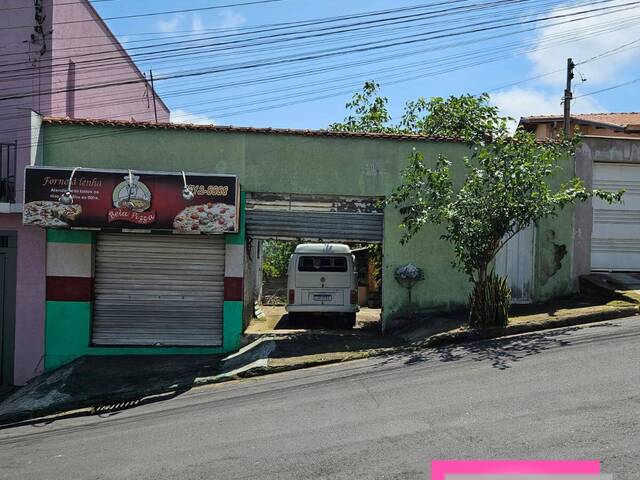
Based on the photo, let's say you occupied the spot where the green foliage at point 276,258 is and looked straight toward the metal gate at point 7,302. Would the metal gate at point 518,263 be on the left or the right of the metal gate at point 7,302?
left

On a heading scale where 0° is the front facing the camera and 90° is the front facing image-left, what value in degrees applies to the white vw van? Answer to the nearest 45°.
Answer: approximately 180°

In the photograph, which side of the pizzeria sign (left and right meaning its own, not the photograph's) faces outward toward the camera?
front

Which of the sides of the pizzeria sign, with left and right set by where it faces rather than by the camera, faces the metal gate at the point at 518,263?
left

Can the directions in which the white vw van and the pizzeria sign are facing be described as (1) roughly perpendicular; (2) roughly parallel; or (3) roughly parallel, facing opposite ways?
roughly parallel, facing opposite ways

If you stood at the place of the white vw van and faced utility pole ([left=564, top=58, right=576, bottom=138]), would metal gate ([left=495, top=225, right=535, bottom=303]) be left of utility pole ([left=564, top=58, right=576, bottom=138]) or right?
right

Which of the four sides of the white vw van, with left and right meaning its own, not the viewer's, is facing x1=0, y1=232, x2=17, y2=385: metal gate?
left

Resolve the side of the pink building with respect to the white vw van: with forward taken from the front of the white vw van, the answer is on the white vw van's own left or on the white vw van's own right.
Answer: on the white vw van's own left

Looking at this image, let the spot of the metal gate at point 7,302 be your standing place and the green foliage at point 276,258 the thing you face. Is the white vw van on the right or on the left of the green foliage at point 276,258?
right

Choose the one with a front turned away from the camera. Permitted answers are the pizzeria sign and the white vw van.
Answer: the white vw van

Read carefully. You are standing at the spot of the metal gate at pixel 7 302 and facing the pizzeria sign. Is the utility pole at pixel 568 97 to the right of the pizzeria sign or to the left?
left

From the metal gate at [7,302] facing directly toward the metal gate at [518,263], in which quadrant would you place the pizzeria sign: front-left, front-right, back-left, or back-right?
front-right

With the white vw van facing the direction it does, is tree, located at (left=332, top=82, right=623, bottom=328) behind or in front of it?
behind

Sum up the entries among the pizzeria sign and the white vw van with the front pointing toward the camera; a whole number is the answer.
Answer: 1
